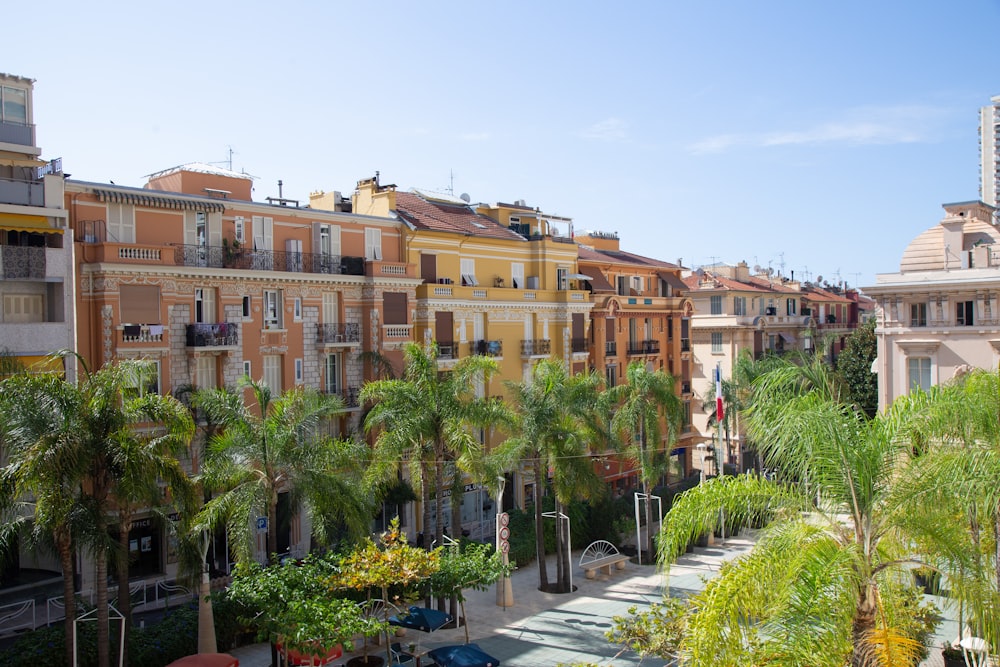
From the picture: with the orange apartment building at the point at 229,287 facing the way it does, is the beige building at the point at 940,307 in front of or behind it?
in front

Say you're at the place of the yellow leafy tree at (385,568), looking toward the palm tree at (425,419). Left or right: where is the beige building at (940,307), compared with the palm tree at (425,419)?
right

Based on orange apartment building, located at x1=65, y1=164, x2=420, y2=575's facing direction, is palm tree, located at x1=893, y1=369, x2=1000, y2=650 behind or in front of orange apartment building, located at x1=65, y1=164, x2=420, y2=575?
in front

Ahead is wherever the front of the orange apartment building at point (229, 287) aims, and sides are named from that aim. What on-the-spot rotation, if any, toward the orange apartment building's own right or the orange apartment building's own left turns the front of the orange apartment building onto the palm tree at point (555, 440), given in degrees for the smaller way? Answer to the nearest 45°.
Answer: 0° — it already faces it

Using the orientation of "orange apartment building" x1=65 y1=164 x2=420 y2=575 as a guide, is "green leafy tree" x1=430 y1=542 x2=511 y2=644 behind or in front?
in front

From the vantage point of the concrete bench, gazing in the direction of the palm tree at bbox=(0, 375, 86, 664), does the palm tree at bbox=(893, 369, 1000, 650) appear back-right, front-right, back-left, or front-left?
front-left

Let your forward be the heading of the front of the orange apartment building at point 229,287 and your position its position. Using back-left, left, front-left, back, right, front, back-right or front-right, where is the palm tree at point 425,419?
front

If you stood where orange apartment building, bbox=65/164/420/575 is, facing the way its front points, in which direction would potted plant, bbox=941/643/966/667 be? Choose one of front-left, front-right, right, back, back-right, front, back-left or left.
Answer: front

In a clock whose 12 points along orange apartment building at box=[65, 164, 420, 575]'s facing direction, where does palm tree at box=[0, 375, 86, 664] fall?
The palm tree is roughly at 2 o'clock from the orange apartment building.

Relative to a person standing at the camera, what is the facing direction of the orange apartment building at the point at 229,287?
facing the viewer and to the right of the viewer
